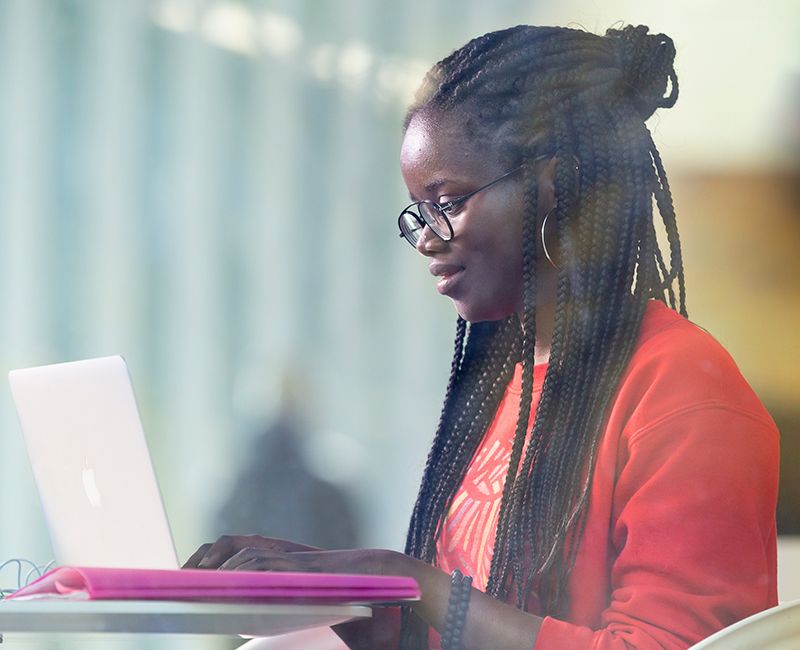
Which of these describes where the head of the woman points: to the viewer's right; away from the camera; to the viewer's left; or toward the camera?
to the viewer's left

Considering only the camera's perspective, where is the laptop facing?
facing away from the viewer and to the right of the viewer
